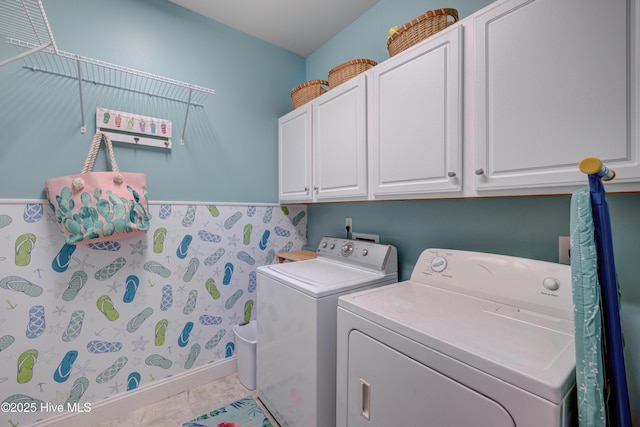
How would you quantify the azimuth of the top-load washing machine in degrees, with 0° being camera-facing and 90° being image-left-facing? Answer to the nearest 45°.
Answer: approximately 45°

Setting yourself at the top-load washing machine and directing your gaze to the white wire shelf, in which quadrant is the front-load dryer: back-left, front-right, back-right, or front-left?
back-left

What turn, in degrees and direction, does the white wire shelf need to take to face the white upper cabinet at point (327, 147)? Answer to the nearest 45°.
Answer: approximately 45° to its left

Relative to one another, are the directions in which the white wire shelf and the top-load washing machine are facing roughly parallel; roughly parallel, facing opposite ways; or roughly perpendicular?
roughly perpendicular

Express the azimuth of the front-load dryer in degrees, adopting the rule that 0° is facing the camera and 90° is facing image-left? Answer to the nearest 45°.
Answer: approximately 45°

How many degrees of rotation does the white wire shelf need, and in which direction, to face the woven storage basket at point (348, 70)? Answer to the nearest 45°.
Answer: approximately 45° to its left
